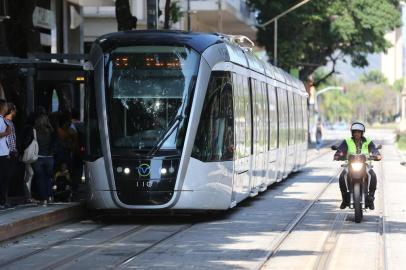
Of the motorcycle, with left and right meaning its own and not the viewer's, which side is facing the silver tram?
right

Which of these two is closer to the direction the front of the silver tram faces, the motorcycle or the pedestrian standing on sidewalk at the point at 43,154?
the pedestrian standing on sidewalk

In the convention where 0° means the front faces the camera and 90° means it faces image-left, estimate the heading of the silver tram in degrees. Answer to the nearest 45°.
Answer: approximately 45°

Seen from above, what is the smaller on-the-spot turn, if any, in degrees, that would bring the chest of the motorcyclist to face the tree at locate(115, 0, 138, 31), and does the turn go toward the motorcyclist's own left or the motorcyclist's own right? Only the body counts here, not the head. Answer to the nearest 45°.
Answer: approximately 135° to the motorcyclist's own right

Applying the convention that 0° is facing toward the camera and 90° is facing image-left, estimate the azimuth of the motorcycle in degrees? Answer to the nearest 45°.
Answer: approximately 0°

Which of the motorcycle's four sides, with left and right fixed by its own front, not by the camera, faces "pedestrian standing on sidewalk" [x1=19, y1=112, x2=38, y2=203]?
right

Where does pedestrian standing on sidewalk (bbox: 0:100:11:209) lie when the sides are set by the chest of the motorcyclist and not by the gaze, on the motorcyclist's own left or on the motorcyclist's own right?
on the motorcyclist's own right

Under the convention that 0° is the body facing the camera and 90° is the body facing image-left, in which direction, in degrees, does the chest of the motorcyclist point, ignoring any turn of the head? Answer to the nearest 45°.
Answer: approximately 0°

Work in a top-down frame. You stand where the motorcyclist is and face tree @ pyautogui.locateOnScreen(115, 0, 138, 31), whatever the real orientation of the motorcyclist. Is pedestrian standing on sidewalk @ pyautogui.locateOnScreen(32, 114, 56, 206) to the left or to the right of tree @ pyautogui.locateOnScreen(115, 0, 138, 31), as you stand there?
left
